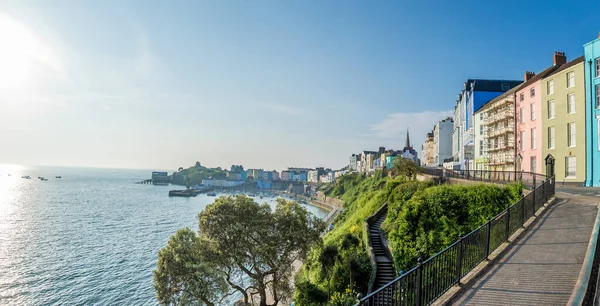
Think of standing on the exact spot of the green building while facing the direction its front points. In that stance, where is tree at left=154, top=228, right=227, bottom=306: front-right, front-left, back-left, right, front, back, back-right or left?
front

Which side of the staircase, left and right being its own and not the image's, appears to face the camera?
front

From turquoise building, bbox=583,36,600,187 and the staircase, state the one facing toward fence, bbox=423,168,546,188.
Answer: the turquoise building

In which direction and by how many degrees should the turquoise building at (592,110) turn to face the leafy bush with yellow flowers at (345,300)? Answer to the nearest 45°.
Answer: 0° — it already faces it

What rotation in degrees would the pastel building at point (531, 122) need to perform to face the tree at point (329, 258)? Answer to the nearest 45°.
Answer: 0° — it already faces it

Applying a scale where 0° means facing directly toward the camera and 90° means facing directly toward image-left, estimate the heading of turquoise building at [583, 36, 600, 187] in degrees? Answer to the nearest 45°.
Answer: approximately 45°

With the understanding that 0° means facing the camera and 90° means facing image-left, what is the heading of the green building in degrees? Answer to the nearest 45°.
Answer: approximately 45°

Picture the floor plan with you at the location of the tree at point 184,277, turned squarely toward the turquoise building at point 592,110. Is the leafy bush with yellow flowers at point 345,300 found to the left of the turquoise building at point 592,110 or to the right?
right

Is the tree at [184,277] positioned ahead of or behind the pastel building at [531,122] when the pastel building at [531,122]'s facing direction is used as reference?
ahead

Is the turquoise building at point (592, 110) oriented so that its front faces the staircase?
yes

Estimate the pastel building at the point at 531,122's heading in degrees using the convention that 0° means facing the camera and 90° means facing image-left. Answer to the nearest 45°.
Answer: approximately 45°

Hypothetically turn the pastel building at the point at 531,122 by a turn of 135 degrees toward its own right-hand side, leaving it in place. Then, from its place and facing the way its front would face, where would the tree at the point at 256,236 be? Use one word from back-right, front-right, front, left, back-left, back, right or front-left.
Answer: back-left
